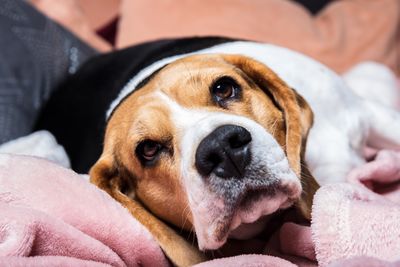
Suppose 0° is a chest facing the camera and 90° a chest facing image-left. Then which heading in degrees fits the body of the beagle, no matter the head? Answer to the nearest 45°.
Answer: approximately 0°

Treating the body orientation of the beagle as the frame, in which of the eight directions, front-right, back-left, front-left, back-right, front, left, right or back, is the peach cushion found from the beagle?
back
